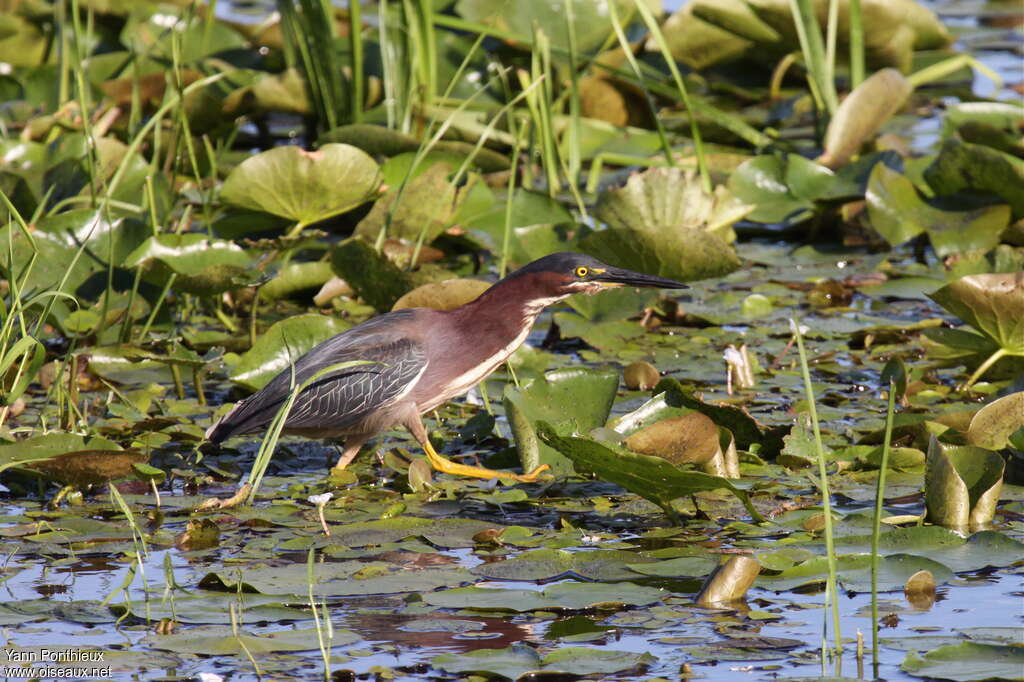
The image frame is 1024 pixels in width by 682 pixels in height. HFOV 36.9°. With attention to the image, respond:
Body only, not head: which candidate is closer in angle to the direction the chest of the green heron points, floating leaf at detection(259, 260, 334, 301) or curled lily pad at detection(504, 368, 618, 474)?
the curled lily pad

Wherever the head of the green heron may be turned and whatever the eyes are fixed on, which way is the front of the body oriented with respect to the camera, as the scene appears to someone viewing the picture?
to the viewer's right

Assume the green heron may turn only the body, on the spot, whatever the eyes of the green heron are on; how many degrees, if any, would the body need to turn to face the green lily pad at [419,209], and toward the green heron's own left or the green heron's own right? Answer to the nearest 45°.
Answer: approximately 90° to the green heron's own left

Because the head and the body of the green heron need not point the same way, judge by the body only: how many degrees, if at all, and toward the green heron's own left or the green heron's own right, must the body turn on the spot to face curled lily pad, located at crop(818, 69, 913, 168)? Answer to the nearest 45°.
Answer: approximately 45° to the green heron's own left

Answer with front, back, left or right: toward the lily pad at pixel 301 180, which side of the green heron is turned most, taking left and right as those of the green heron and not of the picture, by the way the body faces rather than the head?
left

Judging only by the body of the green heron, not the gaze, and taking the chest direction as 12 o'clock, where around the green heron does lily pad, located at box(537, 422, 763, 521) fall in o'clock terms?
The lily pad is roughly at 2 o'clock from the green heron.

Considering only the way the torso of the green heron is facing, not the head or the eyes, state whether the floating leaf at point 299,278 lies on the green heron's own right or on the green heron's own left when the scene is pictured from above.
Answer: on the green heron's own left

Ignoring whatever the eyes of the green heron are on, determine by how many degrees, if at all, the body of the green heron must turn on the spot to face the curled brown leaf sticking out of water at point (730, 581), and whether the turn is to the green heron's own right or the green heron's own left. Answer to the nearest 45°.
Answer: approximately 45° to the green heron's own right

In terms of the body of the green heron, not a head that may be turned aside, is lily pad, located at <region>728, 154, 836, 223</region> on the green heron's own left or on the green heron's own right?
on the green heron's own left

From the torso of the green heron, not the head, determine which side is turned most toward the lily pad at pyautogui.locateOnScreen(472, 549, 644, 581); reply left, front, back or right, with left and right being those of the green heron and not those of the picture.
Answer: right

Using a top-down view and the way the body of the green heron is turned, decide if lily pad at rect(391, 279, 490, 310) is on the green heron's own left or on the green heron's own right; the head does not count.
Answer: on the green heron's own left
